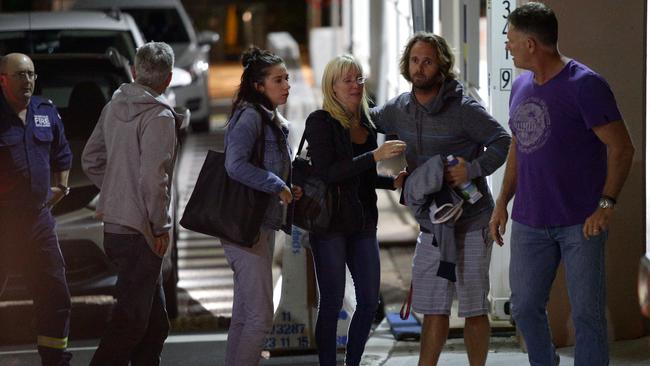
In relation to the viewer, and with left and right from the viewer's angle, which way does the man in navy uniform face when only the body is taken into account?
facing the viewer and to the right of the viewer

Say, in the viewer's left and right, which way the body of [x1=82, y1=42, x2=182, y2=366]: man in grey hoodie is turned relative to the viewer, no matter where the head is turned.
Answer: facing away from the viewer and to the right of the viewer

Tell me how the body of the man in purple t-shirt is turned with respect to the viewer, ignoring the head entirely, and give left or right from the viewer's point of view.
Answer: facing the viewer and to the left of the viewer

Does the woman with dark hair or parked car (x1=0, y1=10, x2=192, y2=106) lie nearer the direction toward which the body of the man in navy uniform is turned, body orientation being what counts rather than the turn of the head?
the woman with dark hair

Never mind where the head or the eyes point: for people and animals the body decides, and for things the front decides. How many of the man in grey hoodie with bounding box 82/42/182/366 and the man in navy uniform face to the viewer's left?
0

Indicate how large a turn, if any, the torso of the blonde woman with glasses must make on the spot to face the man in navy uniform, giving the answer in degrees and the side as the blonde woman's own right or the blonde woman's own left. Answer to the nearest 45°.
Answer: approximately 135° to the blonde woman's own right

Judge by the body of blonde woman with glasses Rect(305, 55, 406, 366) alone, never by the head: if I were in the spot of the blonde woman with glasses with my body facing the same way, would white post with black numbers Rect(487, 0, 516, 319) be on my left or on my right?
on my left

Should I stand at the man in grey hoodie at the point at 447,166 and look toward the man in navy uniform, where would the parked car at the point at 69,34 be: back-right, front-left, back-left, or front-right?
front-right

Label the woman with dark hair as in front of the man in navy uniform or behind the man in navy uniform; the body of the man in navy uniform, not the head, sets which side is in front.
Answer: in front

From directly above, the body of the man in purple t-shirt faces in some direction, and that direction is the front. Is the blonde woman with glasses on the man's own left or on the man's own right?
on the man's own right

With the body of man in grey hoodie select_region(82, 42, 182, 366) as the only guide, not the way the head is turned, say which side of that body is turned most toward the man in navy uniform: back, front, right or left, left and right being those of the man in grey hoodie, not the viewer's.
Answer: left

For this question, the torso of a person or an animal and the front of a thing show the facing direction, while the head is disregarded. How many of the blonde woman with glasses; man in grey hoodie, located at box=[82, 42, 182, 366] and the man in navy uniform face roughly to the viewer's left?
0

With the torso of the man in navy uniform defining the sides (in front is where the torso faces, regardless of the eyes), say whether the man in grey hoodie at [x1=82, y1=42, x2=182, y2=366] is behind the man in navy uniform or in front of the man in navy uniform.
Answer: in front

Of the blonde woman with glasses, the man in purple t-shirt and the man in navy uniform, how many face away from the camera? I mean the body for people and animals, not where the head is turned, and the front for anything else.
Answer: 0

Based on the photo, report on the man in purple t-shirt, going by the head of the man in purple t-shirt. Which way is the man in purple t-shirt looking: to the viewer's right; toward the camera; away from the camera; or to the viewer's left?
to the viewer's left
